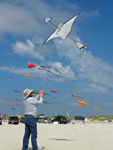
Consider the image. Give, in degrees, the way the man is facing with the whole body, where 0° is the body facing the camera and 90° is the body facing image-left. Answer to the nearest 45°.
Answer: approximately 225°
